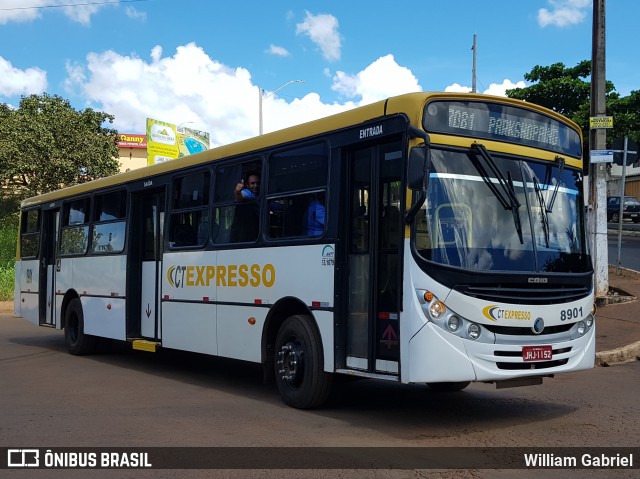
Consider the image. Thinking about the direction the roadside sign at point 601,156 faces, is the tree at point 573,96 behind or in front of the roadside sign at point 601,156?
behind

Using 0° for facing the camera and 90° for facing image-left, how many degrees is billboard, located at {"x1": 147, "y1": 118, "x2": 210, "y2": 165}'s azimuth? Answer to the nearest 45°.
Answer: approximately 315°

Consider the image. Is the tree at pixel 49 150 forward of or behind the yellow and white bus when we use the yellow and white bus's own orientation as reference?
behind

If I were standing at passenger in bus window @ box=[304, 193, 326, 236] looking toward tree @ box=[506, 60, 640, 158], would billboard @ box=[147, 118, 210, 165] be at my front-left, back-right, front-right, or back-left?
front-left

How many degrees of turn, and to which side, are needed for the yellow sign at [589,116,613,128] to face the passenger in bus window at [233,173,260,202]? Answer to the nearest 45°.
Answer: approximately 45° to its right

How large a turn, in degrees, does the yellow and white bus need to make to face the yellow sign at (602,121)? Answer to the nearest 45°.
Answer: approximately 90° to its left

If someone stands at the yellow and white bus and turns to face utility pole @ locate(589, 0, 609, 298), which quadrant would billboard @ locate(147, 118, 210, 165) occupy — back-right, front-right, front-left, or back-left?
front-left

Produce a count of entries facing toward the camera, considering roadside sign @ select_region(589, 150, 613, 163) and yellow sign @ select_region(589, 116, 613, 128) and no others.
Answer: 2

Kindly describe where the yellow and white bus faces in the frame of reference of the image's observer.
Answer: facing the viewer and to the right of the viewer

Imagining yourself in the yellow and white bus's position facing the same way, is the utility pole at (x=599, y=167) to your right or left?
on your left

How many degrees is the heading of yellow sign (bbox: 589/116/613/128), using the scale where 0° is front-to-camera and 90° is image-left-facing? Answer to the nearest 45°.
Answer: approximately 0°

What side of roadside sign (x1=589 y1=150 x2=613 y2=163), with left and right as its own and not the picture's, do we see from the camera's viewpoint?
front

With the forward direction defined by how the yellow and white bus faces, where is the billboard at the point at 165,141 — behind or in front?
behind

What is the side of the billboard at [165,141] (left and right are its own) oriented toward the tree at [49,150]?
right
